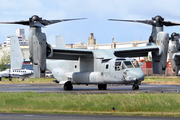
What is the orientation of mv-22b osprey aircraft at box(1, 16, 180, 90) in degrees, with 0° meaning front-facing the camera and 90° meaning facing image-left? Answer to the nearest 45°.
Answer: approximately 315°
